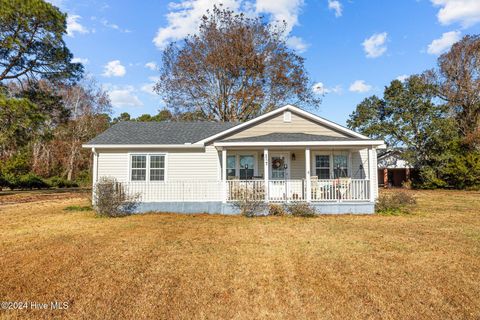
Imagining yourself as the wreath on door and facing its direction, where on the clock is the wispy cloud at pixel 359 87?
The wispy cloud is roughly at 7 o'clock from the wreath on door.

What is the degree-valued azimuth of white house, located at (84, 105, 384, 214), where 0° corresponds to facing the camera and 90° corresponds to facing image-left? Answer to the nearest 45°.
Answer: approximately 0°

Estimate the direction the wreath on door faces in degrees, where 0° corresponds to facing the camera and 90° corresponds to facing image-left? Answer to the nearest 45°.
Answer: approximately 0°

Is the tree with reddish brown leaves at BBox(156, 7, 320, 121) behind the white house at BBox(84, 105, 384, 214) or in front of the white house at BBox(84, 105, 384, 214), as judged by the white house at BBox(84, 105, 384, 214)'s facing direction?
behind

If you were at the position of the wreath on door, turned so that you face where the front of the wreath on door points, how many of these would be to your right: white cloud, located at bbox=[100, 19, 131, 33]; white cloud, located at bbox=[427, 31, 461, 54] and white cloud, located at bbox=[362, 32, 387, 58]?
1

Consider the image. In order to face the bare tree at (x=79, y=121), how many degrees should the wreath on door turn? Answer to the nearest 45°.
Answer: approximately 135° to its right

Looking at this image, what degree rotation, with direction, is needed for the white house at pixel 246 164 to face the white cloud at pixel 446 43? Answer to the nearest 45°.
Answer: approximately 135° to its left

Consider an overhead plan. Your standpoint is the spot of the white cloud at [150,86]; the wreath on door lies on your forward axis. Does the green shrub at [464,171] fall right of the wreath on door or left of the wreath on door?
left

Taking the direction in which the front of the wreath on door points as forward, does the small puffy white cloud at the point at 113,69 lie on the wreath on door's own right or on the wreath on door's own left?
on the wreath on door's own right
